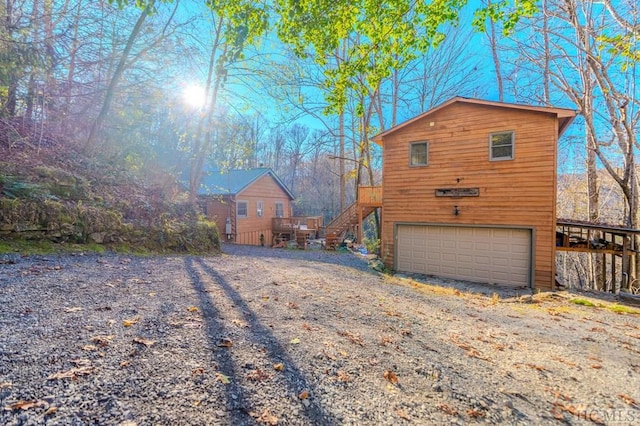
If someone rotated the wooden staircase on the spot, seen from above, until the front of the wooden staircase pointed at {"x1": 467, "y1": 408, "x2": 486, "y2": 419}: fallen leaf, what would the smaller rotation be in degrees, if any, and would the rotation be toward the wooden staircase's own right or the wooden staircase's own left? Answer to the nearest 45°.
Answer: approximately 90° to the wooden staircase's own left

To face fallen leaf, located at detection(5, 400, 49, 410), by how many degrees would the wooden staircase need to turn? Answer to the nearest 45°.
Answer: approximately 90° to its left

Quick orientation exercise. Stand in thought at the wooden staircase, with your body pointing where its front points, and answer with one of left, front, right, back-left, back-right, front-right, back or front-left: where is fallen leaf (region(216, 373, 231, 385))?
left

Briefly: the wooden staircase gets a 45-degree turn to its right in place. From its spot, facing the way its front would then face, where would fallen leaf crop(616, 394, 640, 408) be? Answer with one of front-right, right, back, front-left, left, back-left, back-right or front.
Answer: back-left

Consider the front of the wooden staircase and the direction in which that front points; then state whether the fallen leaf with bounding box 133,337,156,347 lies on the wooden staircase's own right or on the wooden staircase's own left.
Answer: on the wooden staircase's own left

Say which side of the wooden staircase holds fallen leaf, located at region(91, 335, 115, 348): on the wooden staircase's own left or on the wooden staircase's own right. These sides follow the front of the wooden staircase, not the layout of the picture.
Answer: on the wooden staircase's own left

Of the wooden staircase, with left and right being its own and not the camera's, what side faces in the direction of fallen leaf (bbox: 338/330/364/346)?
left

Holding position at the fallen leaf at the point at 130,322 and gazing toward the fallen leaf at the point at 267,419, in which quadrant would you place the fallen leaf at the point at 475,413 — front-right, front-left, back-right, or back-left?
front-left

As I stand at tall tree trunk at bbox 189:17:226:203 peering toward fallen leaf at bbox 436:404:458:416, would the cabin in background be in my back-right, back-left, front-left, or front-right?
back-left

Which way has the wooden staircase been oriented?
to the viewer's left
